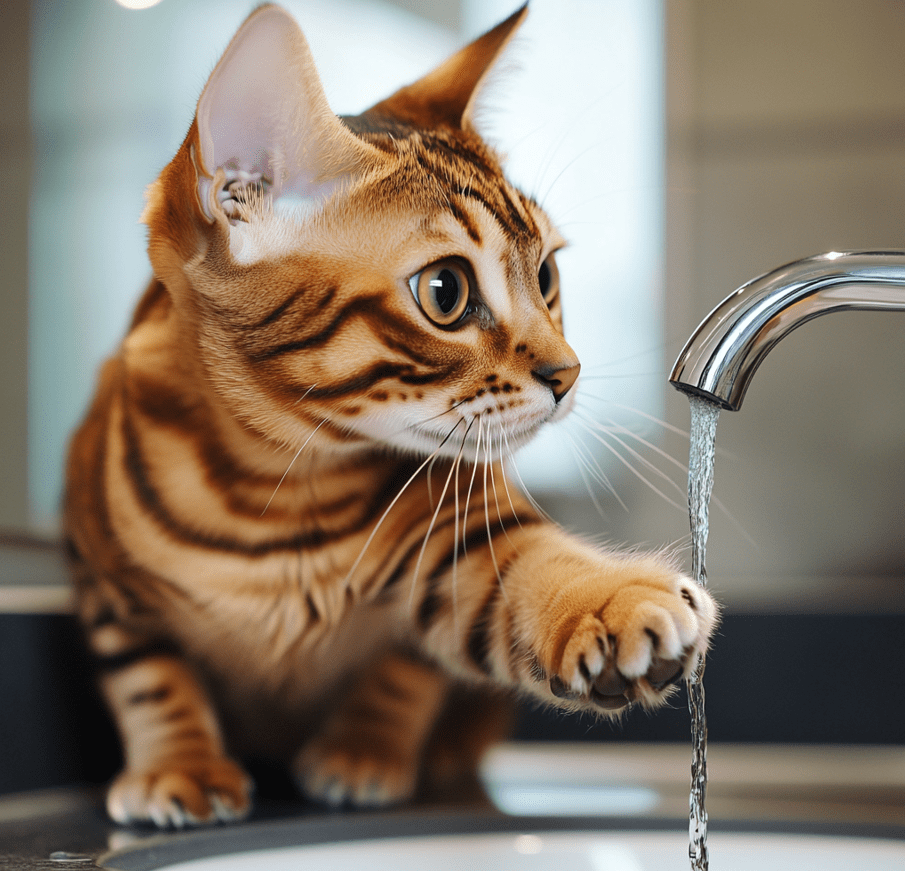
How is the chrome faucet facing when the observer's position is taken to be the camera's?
facing to the left of the viewer

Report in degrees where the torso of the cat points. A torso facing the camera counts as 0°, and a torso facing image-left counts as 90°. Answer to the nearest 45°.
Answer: approximately 315°

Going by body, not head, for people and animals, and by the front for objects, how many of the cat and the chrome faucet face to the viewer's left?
1
